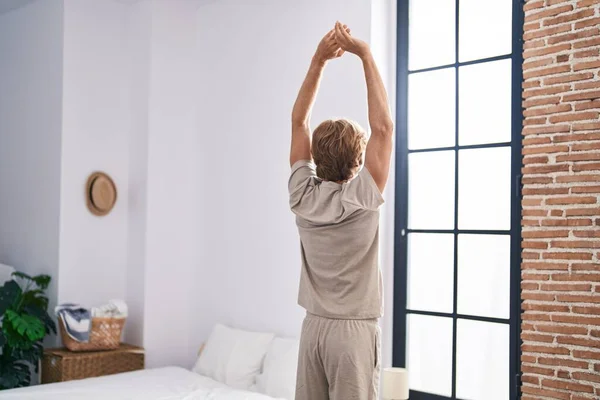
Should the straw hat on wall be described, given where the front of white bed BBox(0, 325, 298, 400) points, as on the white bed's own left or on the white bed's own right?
on the white bed's own right

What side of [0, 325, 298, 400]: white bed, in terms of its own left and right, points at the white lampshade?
left

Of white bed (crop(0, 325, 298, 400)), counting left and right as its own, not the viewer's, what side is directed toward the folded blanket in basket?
right

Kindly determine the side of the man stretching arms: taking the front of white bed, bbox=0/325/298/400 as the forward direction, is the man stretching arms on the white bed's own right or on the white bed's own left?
on the white bed's own left

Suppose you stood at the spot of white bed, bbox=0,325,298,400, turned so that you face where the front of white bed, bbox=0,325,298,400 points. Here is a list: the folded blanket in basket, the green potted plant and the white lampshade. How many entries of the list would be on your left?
1

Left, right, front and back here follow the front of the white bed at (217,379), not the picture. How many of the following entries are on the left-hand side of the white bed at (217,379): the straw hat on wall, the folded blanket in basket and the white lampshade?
1

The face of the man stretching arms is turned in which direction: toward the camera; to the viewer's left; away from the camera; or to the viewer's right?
away from the camera

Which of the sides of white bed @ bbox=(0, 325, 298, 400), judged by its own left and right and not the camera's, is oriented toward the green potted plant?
right

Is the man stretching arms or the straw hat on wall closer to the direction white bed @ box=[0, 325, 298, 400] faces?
the man stretching arms

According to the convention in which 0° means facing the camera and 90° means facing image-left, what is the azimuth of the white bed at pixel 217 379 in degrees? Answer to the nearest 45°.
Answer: approximately 45°

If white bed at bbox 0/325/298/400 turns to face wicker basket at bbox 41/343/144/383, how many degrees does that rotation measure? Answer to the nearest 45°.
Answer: approximately 90° to its right

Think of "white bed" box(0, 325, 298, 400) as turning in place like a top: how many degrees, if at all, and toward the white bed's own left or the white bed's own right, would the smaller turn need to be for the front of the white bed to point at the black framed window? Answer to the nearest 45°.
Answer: approximately 90° to the white bed's own left
